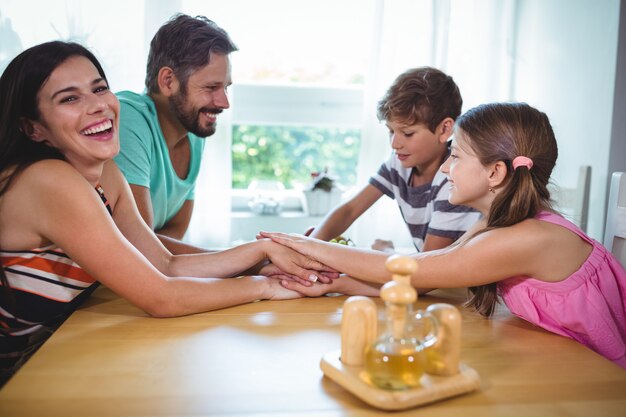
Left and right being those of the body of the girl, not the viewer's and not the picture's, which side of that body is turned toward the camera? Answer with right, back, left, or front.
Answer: left

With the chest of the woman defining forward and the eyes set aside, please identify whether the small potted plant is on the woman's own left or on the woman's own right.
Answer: on the woman's own left

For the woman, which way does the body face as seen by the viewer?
to the viewer's right

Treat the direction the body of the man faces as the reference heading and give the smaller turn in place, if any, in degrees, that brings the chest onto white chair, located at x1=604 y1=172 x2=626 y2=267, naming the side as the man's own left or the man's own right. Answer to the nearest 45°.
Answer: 0° — they already face it

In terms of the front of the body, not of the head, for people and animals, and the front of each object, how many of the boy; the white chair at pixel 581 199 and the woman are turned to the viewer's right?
1

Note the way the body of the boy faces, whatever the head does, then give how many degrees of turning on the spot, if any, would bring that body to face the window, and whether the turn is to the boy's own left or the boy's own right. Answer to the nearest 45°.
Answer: approximately 90° to the boy's own right

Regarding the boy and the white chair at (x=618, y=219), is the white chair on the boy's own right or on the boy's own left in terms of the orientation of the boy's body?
on the boy's own left

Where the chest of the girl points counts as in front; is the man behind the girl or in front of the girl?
in front

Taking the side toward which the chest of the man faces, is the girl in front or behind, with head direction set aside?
in front

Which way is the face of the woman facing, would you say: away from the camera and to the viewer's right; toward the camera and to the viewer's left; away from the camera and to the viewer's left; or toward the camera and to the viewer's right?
toward the camera and to the viewer's right

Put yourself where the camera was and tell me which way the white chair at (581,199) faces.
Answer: facing to the left of the viewer

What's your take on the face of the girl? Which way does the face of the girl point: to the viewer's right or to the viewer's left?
to the viewer's left

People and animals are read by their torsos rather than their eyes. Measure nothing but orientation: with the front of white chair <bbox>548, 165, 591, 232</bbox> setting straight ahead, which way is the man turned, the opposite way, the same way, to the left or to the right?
the opposite way

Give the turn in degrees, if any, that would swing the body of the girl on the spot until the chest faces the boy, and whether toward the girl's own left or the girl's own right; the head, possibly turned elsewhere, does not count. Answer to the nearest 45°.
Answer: approximately 90° to the girl's own right
